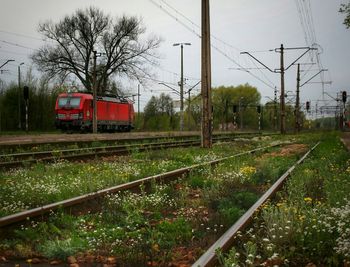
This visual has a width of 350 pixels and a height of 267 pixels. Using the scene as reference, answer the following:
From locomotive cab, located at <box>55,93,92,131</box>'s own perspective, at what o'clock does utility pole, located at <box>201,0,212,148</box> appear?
The utility pole is roughly at 10 o'clock from the locomotive cab.

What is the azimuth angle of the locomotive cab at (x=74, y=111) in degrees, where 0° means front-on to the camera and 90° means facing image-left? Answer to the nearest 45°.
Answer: approximately 45°
